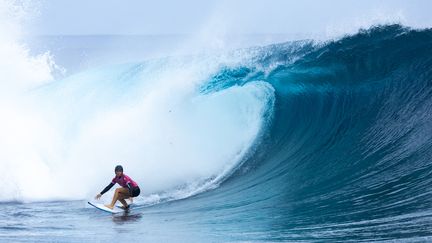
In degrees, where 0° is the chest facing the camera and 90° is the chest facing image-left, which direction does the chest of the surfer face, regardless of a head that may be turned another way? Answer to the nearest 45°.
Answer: approximately 45°
